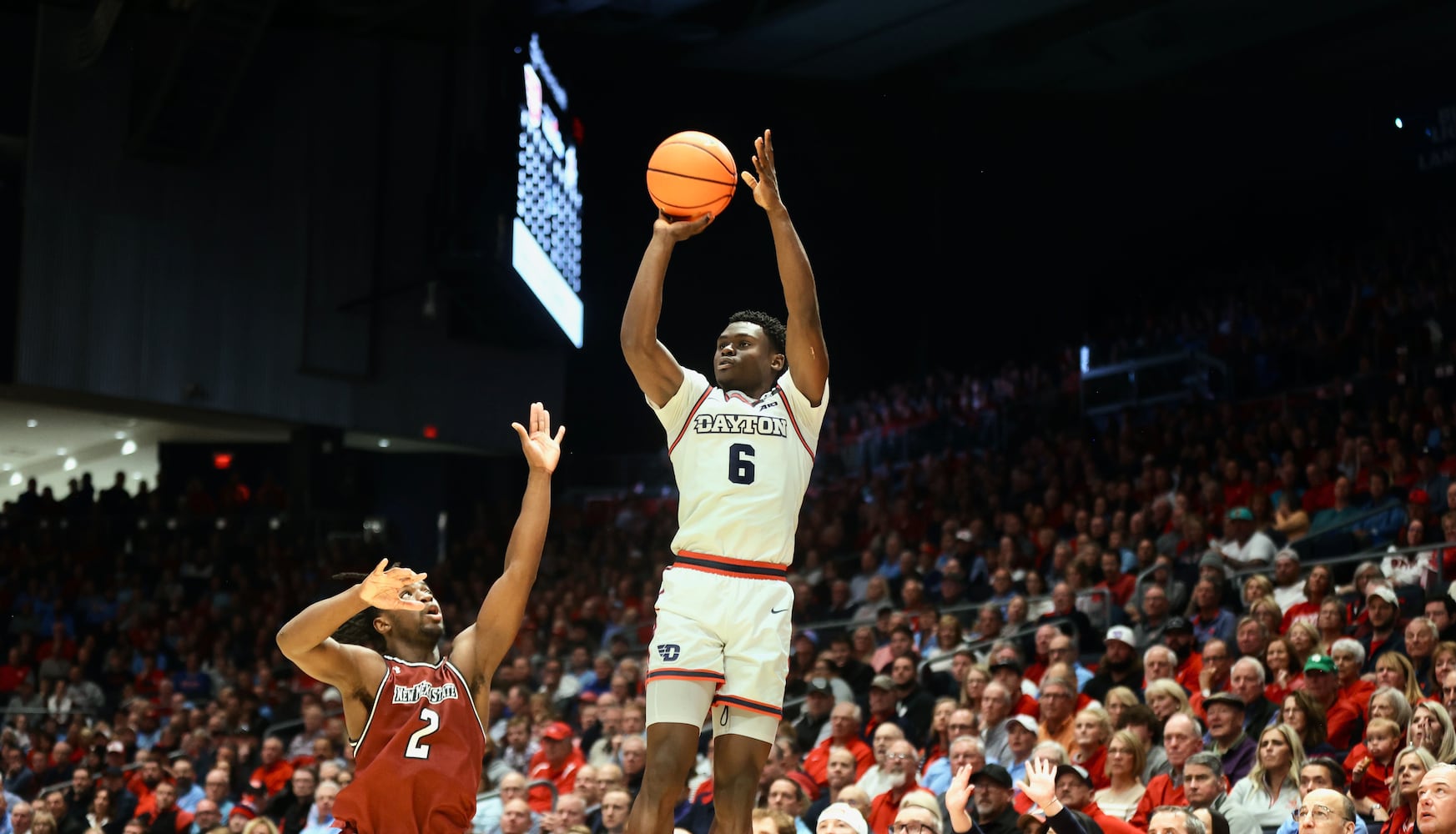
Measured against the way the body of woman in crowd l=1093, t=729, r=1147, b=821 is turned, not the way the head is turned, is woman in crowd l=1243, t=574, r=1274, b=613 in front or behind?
behind

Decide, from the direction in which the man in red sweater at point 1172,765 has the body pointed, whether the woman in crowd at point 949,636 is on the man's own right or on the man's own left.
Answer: on the man's own right

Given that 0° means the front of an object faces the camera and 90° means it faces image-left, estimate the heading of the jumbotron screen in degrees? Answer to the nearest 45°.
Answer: approximately 315°

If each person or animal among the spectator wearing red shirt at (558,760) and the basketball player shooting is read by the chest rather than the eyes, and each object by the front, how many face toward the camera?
2

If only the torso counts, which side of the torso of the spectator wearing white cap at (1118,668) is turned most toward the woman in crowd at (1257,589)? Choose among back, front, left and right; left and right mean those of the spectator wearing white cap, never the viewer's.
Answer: back

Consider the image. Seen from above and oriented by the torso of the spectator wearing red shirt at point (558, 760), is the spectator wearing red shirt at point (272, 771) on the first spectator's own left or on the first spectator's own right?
on the first spectator's own right

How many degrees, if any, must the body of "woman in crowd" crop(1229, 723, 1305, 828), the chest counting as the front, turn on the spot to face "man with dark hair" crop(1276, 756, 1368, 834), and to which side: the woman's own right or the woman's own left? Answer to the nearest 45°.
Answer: approximately 45° to the woman's own left

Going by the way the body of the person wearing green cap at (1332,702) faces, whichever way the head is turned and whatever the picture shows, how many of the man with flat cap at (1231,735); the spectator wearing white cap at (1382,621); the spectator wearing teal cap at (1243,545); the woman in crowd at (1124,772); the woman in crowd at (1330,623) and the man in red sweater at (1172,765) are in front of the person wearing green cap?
3

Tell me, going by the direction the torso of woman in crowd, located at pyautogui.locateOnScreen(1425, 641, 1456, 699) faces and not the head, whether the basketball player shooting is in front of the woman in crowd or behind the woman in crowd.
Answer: in front

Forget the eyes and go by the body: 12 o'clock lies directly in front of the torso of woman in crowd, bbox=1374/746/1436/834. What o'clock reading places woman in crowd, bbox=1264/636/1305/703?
woman in crowd, bbox=1264/636/1305/703 is roughly at 4 o'clock from woman in crowd, bbox=1374/746/1436/834.
